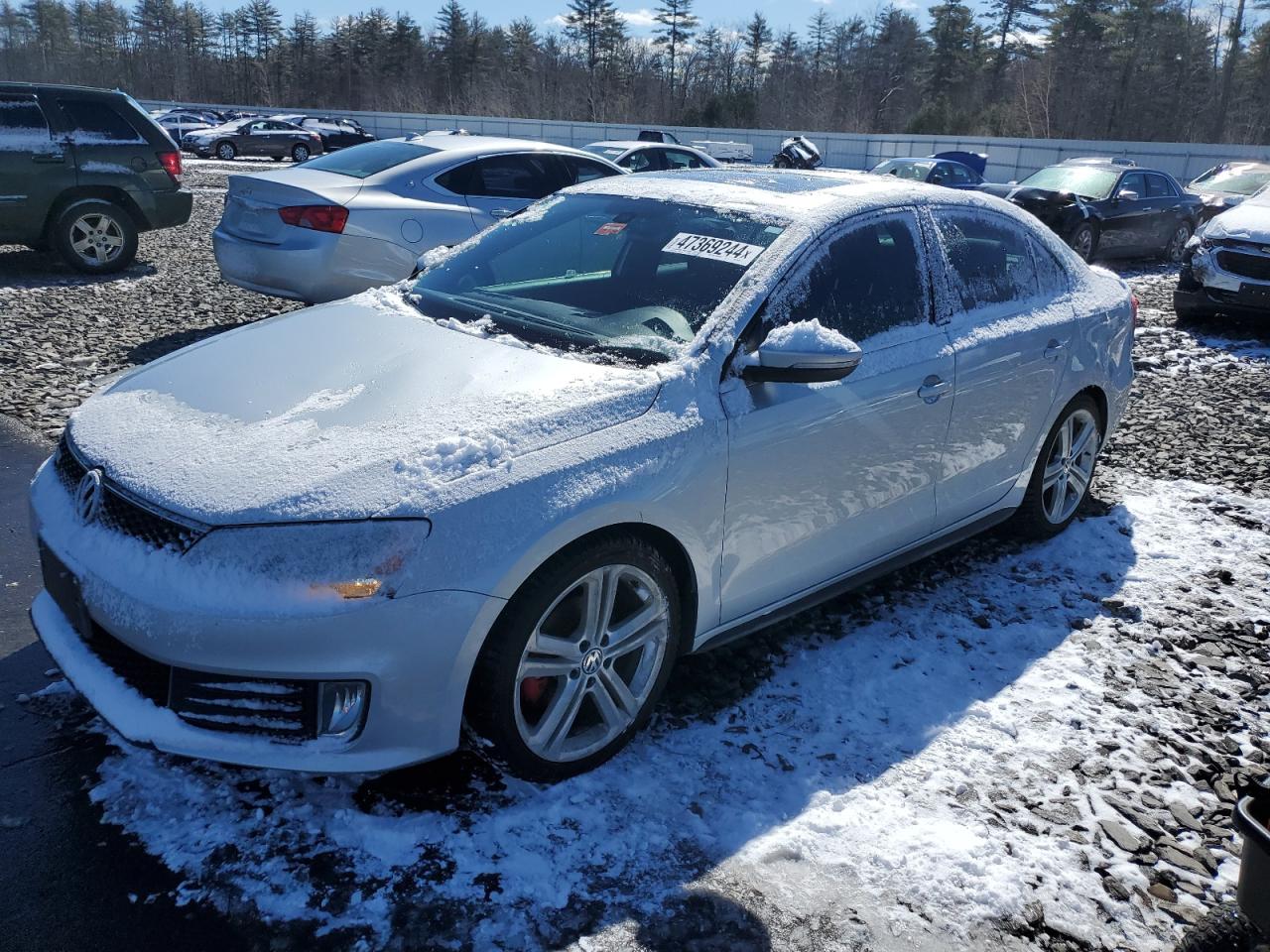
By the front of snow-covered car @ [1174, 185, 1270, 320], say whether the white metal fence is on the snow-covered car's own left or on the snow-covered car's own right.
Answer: on the snow-covered car's own right

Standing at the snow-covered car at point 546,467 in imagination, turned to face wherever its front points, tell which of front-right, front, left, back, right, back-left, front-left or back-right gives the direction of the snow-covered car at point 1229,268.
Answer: back

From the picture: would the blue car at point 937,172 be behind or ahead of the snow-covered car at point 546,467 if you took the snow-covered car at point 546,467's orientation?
behind

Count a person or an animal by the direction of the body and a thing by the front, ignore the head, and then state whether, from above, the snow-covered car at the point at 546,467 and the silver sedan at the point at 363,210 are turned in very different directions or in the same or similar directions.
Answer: very different directions

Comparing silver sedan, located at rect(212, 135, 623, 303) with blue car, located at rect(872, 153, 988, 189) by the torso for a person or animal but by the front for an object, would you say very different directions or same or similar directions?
very different directions

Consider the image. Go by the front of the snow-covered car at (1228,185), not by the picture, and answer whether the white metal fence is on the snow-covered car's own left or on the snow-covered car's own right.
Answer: on the snow-covered car's own right

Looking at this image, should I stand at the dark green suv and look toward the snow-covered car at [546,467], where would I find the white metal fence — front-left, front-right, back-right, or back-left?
back-left

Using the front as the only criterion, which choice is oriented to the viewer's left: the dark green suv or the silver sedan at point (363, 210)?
the dark green suv

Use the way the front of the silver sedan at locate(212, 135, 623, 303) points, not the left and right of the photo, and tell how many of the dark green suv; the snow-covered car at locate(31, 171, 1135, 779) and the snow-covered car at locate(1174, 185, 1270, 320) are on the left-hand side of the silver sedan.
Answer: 1

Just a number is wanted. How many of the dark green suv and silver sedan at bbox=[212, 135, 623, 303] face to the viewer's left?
1

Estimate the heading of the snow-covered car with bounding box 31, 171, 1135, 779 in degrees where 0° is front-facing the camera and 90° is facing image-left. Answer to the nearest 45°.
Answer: approximately 45°

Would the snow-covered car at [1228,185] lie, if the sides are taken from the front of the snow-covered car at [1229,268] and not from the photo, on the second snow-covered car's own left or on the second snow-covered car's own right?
on the second snow-covered car's own right

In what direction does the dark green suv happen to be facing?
to the viewer's left

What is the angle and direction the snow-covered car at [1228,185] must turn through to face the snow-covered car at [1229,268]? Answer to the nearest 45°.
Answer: approximately 45° to its left

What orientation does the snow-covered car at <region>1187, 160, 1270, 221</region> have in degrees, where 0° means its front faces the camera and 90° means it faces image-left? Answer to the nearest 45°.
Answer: approximately 45°
